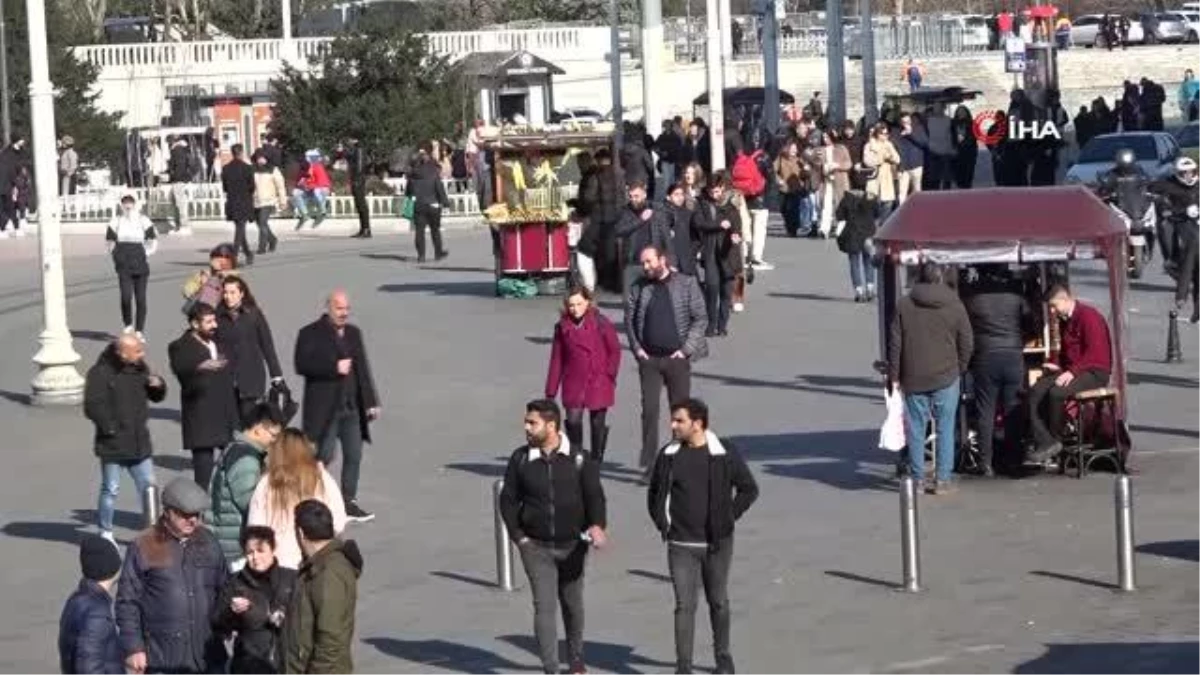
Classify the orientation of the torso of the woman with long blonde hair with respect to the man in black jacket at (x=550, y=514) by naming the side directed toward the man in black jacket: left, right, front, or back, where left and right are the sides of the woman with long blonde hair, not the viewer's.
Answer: right

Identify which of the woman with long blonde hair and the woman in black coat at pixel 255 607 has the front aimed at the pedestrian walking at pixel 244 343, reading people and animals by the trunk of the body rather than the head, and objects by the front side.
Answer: the woman with long blonde hair

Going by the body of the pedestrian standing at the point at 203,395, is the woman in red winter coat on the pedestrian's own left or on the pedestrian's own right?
on the pedestrian's own left

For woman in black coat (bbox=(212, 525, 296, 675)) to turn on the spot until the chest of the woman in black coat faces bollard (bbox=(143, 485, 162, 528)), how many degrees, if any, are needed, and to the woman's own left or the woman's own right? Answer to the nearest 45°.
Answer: approximately 180°

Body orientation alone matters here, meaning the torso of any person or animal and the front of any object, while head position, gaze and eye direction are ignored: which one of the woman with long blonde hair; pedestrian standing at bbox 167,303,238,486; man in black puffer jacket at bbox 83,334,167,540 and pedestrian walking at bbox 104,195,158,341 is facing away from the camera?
the woman with long blonde hair

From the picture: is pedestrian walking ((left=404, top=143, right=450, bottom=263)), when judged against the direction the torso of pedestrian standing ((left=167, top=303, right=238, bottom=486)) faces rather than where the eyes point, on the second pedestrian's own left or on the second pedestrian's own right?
on the second pedestrian's own left

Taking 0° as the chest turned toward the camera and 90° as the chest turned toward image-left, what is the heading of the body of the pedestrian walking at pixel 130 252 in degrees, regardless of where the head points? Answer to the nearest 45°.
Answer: approximately 0°

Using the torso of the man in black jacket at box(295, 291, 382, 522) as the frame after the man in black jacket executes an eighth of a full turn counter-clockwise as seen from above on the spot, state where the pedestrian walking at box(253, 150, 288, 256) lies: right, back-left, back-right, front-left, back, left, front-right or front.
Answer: left

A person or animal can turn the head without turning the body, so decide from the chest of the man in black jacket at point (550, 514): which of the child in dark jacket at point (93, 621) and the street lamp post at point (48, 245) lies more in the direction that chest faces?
the child in dark jacket

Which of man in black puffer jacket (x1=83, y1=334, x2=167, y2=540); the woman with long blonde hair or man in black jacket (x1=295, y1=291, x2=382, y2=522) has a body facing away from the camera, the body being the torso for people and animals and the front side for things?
the woman with long blonde hair

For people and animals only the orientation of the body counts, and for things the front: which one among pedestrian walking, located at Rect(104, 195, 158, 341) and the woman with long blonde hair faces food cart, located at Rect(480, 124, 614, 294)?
the woman with long blonde hair
